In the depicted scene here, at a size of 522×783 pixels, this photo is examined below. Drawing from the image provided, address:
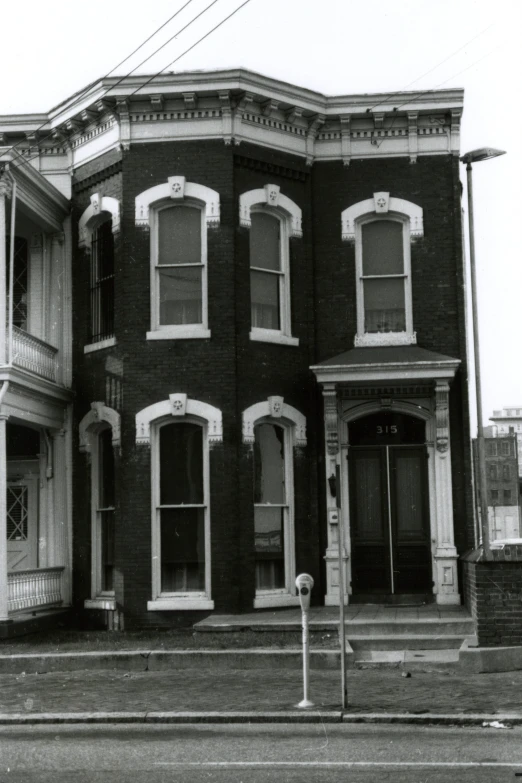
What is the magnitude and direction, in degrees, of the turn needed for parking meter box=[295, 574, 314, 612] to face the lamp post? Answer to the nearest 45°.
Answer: approximately 135° to its left

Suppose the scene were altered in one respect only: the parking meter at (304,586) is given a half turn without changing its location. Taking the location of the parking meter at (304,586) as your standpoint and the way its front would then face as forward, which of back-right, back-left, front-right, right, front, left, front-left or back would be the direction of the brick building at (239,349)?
front

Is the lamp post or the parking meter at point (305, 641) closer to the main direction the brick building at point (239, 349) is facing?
the parking meter

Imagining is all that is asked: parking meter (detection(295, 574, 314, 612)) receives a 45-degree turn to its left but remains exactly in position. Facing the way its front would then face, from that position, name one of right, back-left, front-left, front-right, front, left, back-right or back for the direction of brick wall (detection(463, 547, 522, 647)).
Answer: left

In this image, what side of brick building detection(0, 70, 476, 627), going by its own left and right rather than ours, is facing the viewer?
front

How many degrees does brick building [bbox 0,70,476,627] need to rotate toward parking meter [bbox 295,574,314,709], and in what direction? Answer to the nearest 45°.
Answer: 0° — it already faces it

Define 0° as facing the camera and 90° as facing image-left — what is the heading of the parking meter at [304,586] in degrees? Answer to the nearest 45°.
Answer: approximately 0°
